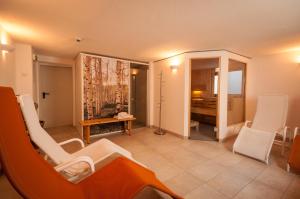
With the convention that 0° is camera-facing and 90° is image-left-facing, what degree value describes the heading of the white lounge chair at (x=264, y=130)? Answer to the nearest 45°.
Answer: approximately 45°

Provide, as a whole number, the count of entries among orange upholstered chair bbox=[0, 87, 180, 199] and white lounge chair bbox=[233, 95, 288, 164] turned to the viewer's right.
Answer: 1

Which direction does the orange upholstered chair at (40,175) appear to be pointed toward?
to the viewer's right

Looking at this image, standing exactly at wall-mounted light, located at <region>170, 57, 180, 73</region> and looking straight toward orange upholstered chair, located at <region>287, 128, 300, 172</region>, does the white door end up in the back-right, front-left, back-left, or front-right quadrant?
back-right

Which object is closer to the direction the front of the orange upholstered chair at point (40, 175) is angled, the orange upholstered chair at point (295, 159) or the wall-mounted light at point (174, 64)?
the orange upholstered chair

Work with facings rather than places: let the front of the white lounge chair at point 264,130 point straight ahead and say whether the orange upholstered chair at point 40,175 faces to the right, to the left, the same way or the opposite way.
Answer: the opposite way

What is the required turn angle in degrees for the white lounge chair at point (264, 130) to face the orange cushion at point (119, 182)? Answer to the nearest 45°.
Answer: approximately 45° to its left

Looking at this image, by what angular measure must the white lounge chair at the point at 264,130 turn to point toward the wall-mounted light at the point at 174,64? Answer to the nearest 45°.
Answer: approximately 45° to its right

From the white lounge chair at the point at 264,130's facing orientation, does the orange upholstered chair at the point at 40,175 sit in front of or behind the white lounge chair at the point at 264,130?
in front

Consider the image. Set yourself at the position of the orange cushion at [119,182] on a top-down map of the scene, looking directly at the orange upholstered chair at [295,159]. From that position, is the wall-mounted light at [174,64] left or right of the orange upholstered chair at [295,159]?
left

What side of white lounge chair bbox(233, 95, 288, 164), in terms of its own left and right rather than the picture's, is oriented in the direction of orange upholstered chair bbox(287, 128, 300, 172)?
left
